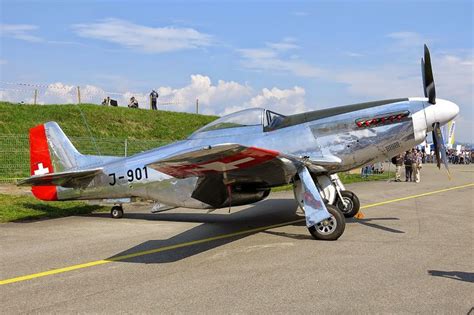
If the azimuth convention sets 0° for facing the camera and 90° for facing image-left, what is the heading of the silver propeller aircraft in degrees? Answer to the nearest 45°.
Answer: approximately 270°

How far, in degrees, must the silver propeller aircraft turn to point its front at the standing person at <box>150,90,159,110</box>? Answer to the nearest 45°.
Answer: approximately 90° to its left

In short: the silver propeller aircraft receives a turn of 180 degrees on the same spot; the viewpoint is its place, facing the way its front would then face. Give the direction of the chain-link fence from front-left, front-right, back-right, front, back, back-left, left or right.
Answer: front-right

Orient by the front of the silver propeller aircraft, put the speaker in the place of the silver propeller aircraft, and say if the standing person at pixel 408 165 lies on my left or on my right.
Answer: on my left
